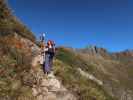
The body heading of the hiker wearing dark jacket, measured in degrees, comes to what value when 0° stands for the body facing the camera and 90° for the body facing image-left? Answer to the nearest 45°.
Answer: approximately 45°
